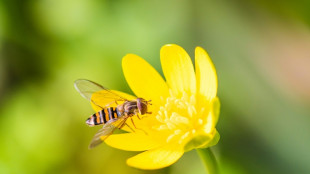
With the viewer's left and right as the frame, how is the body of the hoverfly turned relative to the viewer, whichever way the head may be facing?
facing to the right of the viewer
